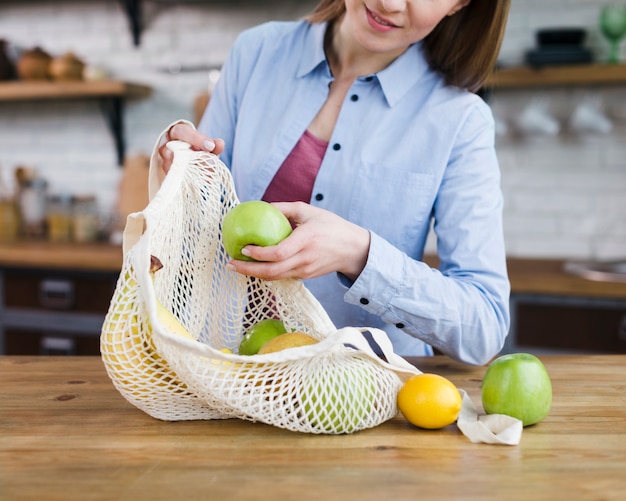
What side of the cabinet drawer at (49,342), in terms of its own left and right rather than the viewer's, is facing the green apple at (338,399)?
front

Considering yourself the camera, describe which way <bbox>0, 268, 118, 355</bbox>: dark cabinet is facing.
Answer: facing the viewer

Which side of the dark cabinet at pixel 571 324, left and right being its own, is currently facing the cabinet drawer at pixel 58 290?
right

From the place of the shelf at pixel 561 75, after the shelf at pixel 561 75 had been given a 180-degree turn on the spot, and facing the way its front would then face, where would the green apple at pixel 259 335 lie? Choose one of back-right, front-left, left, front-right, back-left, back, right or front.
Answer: back

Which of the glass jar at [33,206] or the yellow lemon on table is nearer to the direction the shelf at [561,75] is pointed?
the yellow lemon on table

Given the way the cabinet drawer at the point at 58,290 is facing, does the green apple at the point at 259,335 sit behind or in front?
in front

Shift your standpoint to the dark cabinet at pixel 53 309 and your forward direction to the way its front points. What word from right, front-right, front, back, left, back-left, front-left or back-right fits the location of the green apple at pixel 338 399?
front

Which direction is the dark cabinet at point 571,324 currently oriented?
toward the camera

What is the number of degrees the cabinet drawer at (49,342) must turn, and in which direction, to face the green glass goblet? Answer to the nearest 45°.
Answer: approximately 90° to its left

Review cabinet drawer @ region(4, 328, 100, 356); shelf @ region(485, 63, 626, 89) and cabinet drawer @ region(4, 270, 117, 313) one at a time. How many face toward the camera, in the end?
3

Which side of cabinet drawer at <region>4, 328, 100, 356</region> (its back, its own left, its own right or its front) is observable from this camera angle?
front

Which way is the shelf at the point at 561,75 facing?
toward the camera

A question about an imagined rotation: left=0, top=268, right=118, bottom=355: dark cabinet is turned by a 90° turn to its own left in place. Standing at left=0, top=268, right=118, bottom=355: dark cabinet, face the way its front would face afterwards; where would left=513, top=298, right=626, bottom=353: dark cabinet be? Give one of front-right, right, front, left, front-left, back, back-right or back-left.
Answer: front-right
